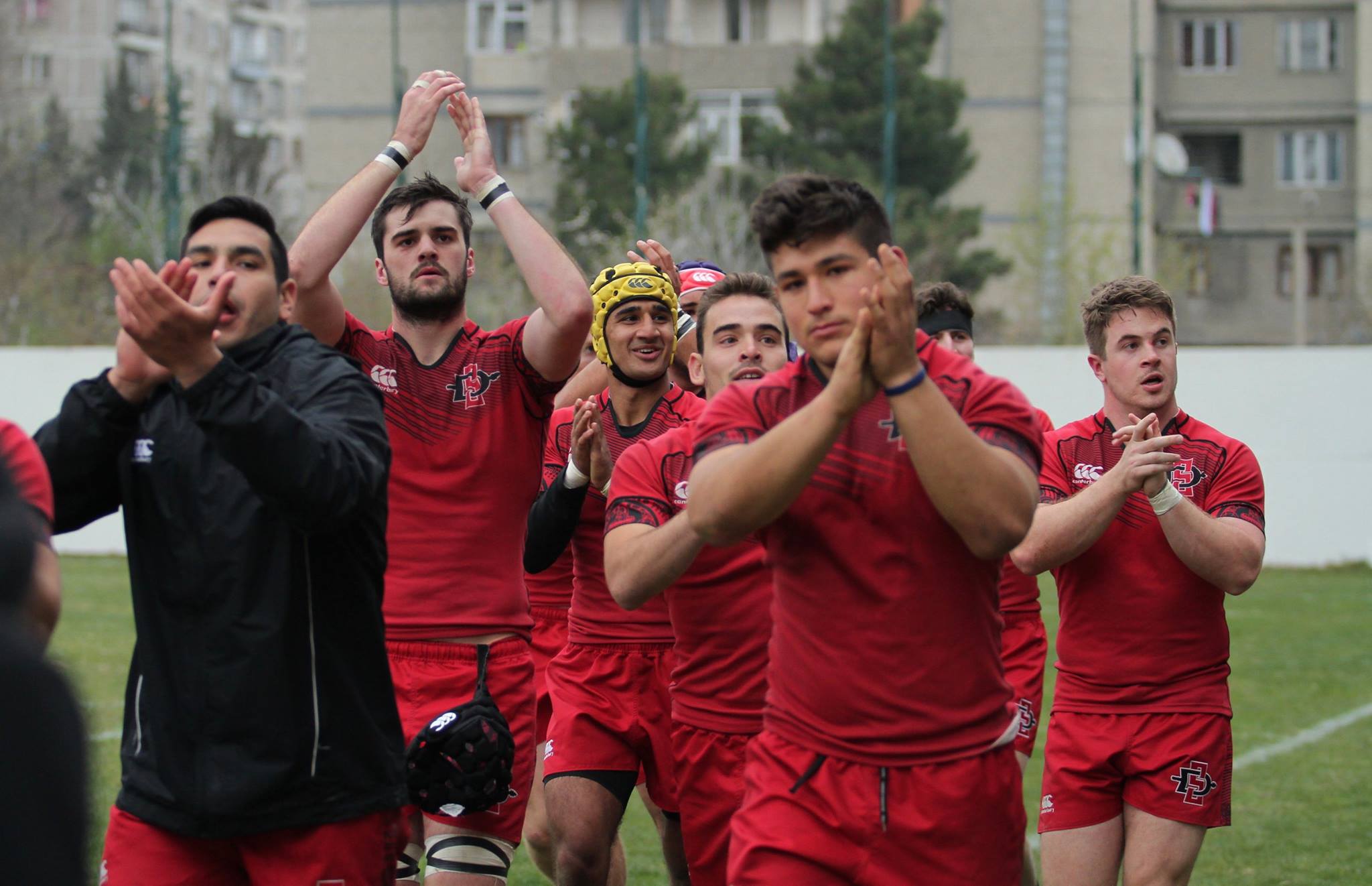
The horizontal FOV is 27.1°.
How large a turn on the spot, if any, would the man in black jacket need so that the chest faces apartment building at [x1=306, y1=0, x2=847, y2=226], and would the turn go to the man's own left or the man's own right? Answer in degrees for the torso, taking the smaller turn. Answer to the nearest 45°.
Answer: approximately 135° to the man's own right

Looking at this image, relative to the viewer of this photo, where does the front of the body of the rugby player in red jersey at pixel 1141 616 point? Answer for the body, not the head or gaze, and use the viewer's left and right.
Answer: facing the viewer

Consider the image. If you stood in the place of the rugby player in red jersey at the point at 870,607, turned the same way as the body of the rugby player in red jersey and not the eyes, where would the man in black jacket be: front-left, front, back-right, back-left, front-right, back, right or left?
right

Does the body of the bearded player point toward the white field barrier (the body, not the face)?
no

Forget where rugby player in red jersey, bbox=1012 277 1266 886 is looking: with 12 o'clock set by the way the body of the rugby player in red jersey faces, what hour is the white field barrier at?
The white field barrier is roughly at 6 o'clock from the rugby player in red jersey.

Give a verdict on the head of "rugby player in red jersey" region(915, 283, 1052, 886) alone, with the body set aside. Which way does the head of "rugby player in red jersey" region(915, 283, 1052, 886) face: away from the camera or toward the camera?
toward the camera

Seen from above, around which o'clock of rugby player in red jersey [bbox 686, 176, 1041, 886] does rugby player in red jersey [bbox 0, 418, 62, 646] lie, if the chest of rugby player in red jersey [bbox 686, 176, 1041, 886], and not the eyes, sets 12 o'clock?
rugby player in red jersey [bbox 0, 418, 62, 646] is roughly at 2 o'clock from rugby player in red jersey [bbox 686, 176, 1041, 886].

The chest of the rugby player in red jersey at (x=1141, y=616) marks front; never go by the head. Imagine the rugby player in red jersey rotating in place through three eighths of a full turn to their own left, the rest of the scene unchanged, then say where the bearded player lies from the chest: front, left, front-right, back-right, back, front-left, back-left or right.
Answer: back-left

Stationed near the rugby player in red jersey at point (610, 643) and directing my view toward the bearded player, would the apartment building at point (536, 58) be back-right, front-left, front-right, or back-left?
back-right

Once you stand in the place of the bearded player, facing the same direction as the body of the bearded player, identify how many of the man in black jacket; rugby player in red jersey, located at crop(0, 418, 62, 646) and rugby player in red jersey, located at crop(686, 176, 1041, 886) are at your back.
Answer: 0

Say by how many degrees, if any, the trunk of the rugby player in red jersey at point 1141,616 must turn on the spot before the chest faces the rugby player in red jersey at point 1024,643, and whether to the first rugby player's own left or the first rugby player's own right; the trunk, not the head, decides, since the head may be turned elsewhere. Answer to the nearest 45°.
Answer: approximately 180°

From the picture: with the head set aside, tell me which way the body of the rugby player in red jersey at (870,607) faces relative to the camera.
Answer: toward the camera

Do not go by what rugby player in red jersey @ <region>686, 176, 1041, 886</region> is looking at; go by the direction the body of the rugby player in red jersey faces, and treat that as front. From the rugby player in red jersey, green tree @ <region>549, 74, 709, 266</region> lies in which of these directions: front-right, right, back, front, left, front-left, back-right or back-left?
back

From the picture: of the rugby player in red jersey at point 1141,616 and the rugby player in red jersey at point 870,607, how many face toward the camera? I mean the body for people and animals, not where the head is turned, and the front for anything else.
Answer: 2

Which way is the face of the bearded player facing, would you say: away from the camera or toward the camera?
toward the camera
